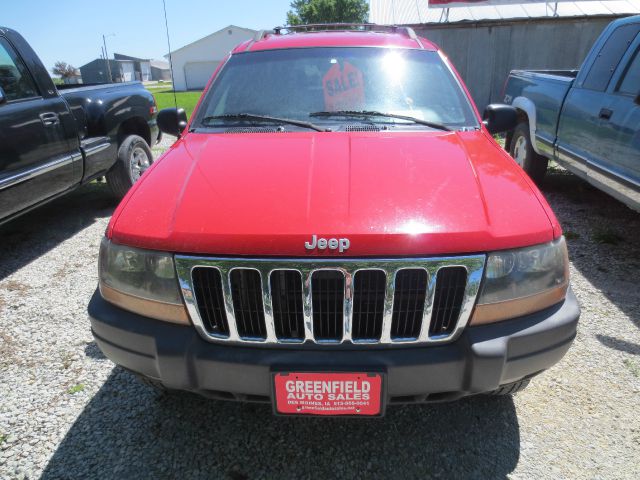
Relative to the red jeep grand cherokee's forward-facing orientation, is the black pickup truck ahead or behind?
behind

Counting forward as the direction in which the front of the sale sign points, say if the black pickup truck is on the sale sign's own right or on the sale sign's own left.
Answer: on the sale sign's own right

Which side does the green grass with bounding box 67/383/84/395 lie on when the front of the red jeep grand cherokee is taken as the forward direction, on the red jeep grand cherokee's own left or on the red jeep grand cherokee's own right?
on the red jeep grand cherokee's own right

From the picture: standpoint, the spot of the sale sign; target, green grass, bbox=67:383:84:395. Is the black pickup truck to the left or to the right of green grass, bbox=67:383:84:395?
right

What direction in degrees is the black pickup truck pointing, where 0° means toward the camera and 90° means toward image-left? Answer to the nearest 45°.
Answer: approximately 45°

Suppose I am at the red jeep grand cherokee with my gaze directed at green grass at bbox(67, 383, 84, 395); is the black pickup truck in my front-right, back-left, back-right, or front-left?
front-right

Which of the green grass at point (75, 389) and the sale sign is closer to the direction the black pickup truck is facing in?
the green grass

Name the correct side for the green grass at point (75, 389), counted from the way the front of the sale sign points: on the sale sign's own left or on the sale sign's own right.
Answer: on the sale sign's own right

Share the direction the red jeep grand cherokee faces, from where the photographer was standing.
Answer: facing the viewer

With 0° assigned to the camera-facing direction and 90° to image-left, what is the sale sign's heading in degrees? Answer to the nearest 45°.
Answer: approximately 0°
